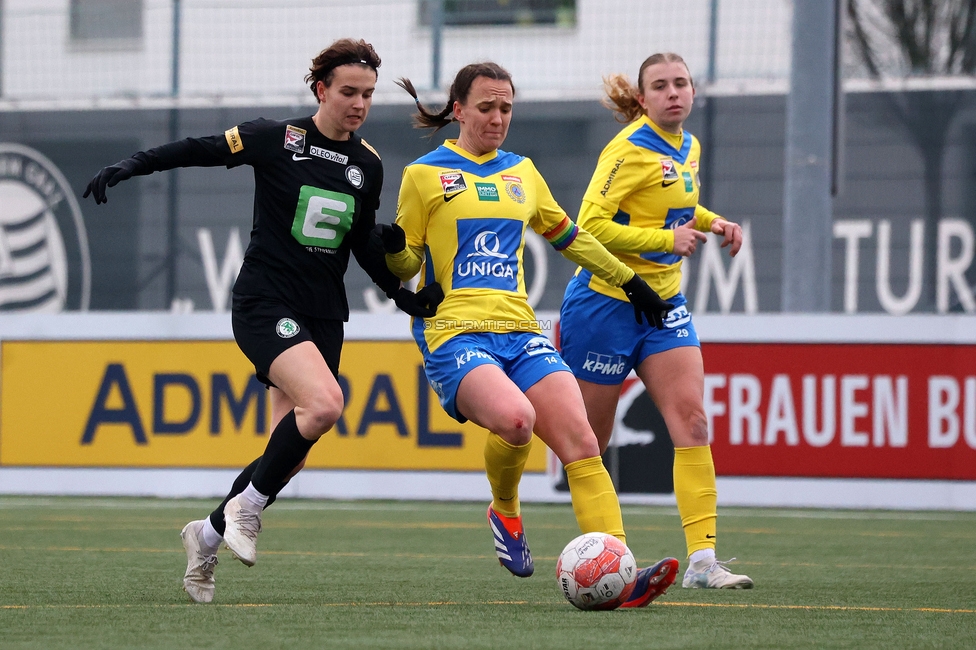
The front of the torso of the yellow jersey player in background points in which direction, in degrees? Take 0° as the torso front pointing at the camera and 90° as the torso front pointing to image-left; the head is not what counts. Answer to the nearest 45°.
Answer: approximately 315°

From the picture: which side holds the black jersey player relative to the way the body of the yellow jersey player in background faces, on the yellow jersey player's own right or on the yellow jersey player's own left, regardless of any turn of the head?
on the yellow jersey player's own right

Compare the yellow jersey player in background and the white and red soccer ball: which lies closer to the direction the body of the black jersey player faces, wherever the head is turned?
the white and red soccer ball

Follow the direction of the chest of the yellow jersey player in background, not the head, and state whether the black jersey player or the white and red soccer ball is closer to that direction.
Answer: the white and red soccer ball

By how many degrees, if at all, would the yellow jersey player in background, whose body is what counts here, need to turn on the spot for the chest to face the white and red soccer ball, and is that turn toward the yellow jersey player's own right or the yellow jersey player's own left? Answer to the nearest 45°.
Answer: approximately 45° to the yellow jersey player's own right

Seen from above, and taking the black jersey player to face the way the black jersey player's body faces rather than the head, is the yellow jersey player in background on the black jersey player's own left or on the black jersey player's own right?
on the black jersey player's own left
